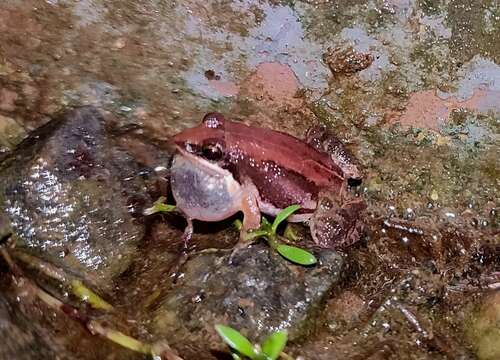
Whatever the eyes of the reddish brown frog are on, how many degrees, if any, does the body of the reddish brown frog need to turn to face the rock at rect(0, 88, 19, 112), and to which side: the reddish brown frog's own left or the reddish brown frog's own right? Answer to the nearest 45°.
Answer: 0° — it already faces it

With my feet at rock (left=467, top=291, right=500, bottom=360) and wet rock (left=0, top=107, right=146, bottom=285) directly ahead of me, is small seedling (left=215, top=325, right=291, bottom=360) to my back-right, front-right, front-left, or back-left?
front-left

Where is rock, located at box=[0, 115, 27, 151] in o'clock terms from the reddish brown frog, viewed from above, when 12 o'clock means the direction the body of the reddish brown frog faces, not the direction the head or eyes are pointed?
The rock is roughly at 12 o'clock from the reddish brown frog.

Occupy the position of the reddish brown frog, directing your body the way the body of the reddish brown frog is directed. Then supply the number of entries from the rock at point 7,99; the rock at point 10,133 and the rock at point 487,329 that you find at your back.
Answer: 1

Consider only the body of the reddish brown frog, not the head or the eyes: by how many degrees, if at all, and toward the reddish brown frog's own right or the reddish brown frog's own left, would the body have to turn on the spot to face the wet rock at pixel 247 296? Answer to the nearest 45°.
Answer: approximately 90° to the reddish brown frog's own left

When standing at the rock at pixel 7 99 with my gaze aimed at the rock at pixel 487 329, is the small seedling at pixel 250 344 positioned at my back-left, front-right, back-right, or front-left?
front-right

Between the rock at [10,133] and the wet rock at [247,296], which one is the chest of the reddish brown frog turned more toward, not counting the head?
the rock

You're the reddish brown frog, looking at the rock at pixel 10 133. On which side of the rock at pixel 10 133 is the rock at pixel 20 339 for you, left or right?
left

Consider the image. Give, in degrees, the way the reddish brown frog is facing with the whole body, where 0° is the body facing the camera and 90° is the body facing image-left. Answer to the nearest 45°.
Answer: approximately 90°

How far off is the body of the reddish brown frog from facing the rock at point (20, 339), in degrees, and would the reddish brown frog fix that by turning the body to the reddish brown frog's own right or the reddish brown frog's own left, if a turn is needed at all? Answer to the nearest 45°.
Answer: approximately 45° to the reddish brown frog's own left

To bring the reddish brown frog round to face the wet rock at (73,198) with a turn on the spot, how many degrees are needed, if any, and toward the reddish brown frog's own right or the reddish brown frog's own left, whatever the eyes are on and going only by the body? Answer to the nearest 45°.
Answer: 0° — it already faces it

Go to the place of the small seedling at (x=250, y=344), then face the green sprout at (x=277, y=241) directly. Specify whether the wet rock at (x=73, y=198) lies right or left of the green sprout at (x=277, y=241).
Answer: left

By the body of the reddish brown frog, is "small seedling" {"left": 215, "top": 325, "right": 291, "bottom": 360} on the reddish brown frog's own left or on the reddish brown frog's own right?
on the reddish brown frog's own left

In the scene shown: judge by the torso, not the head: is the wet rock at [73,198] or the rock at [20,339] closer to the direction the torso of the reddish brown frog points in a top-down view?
the wet rock
